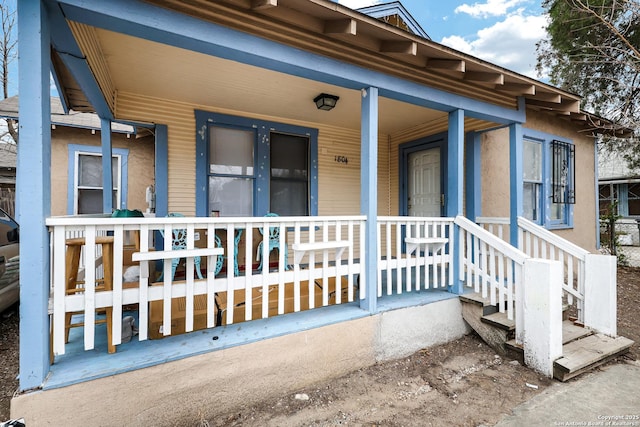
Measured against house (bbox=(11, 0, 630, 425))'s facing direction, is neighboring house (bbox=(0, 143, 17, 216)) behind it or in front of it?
behind

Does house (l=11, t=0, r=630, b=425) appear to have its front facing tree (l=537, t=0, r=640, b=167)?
no

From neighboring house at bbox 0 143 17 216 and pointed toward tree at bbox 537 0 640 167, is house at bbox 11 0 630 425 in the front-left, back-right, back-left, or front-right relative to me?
front-right

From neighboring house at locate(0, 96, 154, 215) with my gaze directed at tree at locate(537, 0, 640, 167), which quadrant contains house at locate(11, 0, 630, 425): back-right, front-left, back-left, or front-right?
front-right

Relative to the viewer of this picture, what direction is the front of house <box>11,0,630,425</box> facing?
facing the viewer and to the right of the viewer

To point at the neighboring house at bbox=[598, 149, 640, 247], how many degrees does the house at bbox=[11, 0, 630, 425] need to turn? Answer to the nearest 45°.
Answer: approximately 90° to its left

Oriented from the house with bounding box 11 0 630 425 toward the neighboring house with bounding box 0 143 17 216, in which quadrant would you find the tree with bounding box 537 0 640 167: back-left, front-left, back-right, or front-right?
back-right

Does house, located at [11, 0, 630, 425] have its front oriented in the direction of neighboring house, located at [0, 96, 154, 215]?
no

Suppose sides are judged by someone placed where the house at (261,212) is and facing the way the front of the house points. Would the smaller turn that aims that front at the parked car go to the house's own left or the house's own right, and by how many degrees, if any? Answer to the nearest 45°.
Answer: approximately 135° to the house's own right
